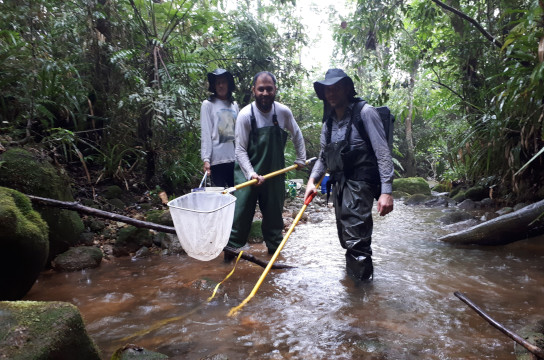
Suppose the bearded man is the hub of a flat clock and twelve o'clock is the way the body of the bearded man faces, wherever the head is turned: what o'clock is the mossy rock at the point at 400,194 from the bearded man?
The mossy rock is roughly at 7 o'clock from the bearded man.

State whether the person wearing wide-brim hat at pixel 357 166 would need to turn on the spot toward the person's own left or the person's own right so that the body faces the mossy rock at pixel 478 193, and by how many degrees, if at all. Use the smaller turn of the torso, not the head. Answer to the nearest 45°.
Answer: approximately 180°

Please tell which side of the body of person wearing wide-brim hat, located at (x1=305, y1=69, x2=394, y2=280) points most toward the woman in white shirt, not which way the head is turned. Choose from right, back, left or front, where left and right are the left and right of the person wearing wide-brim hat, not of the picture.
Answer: right

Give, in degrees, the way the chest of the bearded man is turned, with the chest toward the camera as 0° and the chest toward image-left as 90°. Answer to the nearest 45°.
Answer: approximately 0°

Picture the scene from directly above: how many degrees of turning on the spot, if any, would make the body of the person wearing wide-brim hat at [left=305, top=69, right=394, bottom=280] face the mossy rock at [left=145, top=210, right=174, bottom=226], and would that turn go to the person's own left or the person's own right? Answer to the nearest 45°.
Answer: approximately 90° to the person's own right

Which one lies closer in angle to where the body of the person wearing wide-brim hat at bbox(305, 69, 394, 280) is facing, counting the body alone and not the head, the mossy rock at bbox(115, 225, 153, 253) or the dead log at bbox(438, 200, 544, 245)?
the mossy rock

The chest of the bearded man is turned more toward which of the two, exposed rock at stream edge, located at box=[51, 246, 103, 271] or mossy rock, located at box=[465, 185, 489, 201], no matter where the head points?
the exposed rock at stream edge

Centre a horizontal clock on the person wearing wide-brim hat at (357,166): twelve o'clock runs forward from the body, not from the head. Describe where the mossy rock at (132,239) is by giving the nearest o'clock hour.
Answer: The mossy rock is roughly at 2 o'clock from the person wearing wide-brim hat.
